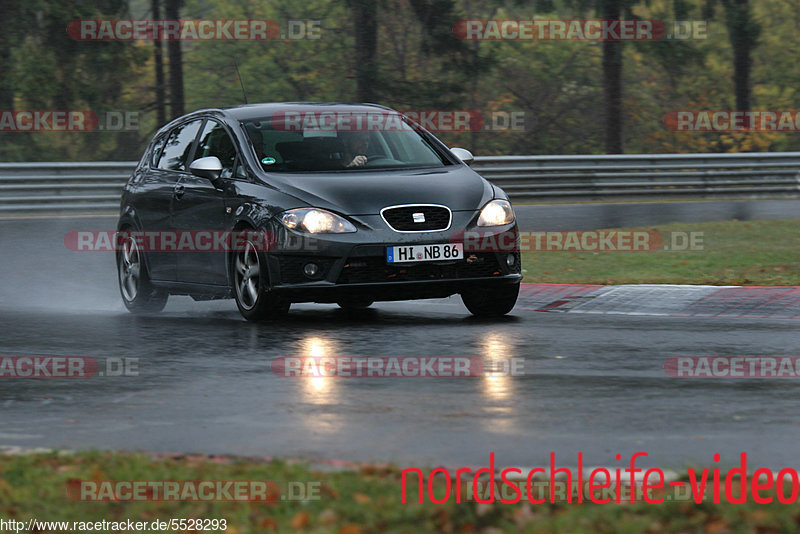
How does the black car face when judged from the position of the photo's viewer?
facing the viewer and to the right of the viewer

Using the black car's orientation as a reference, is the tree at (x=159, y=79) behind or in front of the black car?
behind

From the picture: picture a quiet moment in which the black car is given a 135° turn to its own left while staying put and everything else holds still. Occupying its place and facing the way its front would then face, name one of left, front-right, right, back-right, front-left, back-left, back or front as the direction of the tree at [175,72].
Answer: front

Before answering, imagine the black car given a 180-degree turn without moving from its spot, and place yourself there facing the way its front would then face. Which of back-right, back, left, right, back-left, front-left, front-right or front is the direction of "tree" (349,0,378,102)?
front-right
